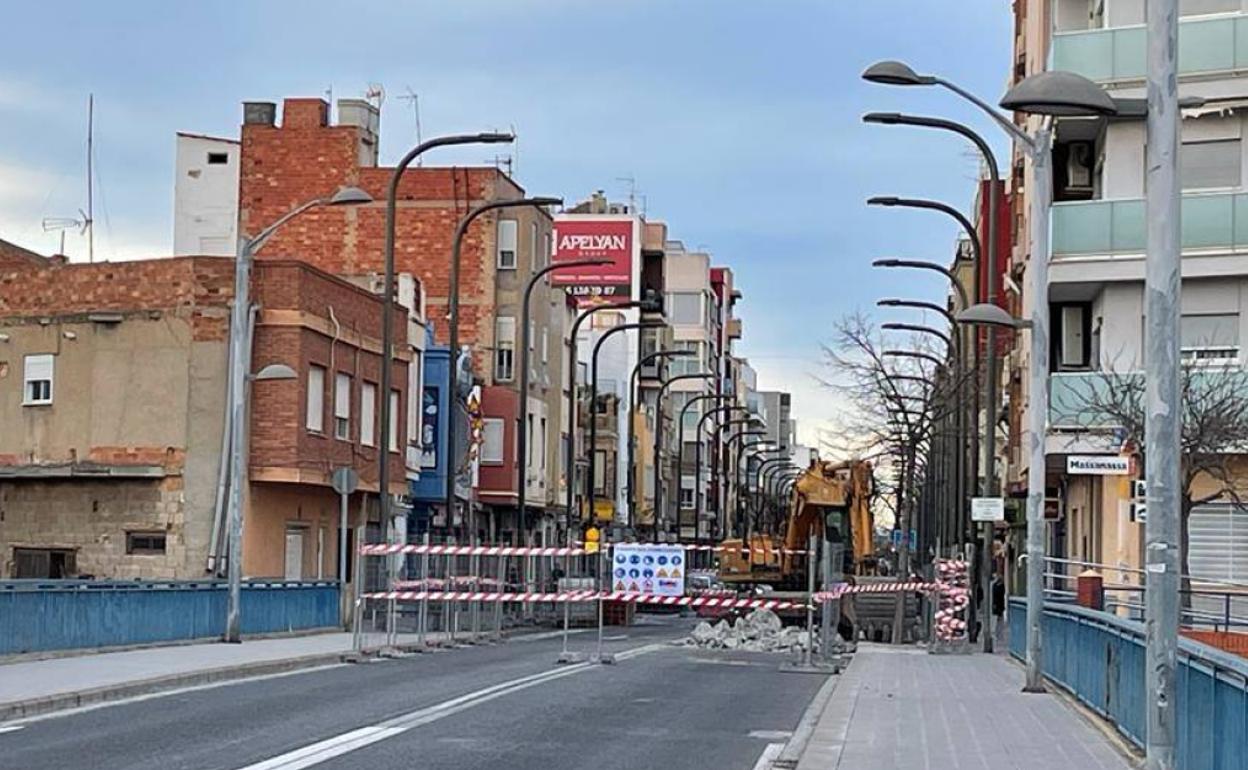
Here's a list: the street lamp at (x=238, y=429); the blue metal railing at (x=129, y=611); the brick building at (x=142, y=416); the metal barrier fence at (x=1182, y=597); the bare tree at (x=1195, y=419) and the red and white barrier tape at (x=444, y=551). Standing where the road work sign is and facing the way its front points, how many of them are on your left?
2

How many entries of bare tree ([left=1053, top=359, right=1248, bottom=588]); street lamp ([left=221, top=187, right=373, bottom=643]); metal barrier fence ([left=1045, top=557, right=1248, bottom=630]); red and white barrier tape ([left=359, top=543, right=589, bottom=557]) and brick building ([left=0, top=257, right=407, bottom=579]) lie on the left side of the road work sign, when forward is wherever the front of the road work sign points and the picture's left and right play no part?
2

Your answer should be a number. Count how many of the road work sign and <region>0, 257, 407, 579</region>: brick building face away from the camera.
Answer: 0

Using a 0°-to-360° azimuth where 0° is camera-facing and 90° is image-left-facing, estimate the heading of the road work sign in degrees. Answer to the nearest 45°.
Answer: approximately 0°

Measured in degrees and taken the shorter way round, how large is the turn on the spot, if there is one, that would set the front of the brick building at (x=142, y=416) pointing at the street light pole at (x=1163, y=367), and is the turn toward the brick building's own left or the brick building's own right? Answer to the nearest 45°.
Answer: approximately 45° to the brick building's own right

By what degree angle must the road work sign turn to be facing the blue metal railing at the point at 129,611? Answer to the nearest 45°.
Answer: approximately 45° to its right

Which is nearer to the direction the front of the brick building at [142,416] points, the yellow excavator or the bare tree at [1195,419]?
the bare tree

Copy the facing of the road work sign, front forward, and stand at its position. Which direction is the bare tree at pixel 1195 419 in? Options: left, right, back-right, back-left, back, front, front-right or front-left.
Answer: left

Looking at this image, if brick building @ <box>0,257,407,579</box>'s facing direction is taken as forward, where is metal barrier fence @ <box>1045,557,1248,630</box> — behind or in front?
in front

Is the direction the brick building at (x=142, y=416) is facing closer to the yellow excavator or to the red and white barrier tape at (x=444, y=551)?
the red and white barrier tape
